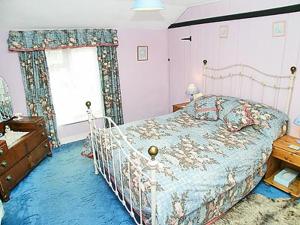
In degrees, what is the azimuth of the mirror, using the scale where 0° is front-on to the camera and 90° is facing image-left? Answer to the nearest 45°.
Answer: approximately 315°

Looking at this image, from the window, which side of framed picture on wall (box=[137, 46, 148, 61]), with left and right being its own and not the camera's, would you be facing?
right

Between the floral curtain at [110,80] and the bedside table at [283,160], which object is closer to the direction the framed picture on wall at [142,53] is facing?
the bedside table

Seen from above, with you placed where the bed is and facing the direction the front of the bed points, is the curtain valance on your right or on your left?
on your right

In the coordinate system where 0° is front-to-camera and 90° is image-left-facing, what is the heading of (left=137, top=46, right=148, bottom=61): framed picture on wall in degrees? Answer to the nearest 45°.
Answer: approximately 315°

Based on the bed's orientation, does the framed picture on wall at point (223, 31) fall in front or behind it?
behind

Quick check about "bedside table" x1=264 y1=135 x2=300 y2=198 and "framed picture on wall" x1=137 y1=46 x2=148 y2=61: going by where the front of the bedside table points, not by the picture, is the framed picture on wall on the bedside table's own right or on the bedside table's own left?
on the bedside table's own right

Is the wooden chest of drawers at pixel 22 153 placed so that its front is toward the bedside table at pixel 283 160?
yes

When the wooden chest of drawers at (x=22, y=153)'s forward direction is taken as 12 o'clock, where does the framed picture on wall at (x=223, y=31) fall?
The framed picture on wall is roughly at 11 o'clock from the wooden chest of drawers.
